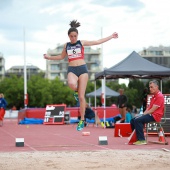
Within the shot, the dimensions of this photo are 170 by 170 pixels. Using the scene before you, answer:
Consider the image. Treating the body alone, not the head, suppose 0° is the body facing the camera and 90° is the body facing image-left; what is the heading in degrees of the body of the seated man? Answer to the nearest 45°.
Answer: approximately 90°
